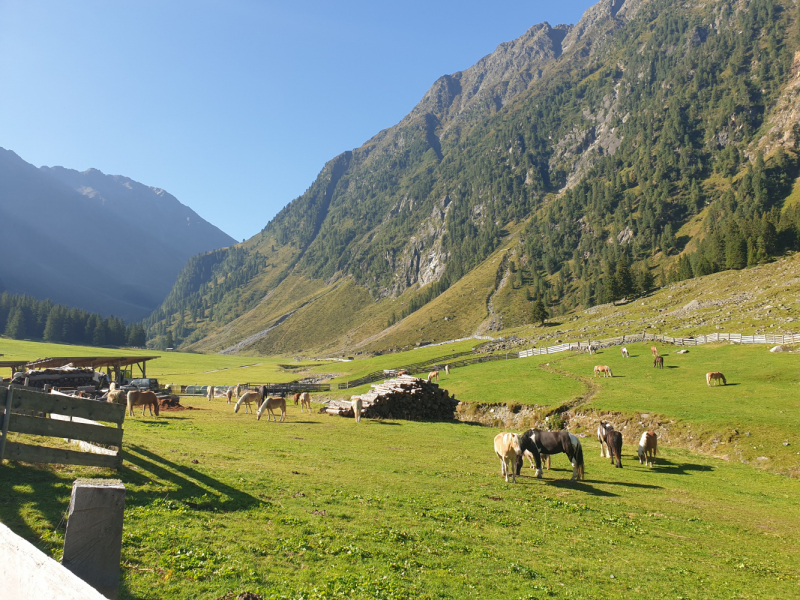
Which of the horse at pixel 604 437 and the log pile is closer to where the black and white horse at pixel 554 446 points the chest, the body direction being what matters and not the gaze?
the log pile

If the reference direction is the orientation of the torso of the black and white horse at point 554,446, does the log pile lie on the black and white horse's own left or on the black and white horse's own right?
on the black and white horse's own right

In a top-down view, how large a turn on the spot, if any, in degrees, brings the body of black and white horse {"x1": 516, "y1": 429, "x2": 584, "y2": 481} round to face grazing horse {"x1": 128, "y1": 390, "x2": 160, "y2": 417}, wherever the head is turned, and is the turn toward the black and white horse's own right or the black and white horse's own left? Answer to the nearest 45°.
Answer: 0° — it already faces it

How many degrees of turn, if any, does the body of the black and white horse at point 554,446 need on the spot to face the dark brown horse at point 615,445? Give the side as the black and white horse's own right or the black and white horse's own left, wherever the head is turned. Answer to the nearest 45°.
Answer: approximately 135° to the black and white horse's own right

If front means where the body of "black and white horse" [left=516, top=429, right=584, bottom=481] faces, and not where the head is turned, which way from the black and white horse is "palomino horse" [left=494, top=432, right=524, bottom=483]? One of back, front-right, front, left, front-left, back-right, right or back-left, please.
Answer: front-left

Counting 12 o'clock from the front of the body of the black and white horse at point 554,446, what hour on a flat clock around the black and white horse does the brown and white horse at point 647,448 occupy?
The brown and white horse is roughly at 4 o'clock from the black and white horse.

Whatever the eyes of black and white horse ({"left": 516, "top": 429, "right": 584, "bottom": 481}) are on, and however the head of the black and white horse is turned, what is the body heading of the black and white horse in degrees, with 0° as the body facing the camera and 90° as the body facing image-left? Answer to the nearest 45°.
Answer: approximately 90°

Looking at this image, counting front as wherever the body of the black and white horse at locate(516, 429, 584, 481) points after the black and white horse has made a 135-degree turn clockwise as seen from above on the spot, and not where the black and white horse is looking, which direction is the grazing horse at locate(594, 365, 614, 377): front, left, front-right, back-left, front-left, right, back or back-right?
front-left

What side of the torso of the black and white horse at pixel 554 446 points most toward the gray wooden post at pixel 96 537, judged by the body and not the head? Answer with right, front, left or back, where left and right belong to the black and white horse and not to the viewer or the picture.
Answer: left
